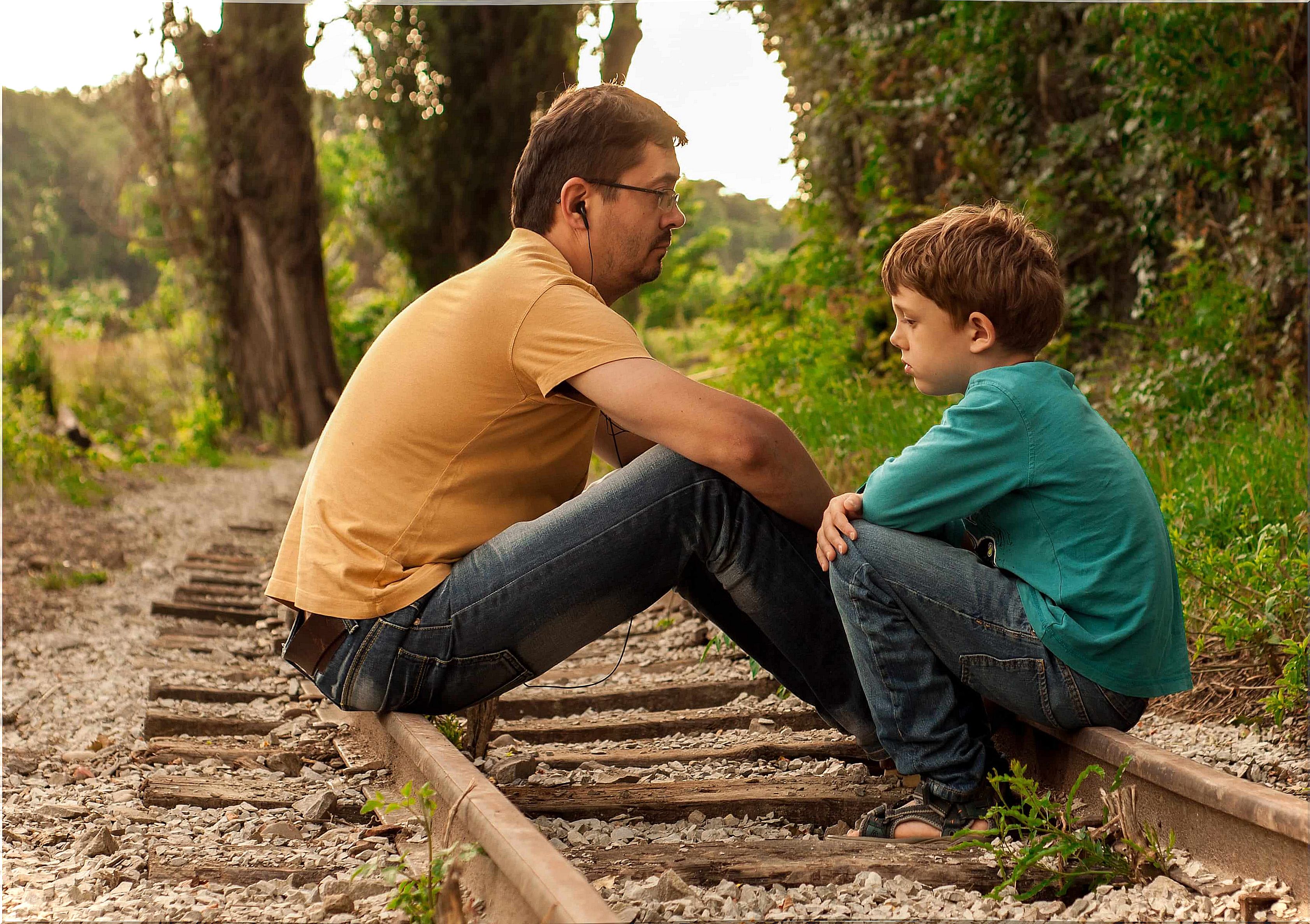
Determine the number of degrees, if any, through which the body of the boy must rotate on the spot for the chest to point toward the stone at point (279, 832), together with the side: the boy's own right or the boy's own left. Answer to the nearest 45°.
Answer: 0° — they already face it

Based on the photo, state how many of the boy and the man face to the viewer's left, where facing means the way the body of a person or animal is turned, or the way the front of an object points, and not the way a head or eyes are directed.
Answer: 1

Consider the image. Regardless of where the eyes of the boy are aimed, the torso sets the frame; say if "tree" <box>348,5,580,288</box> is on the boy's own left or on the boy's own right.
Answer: on the boy's own right

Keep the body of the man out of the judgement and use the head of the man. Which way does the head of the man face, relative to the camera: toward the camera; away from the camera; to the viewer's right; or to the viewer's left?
to the viewer's right

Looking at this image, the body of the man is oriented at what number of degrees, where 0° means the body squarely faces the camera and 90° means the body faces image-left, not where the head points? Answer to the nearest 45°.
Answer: approximately 270°

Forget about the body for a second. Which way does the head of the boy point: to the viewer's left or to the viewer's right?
to the viewer's left

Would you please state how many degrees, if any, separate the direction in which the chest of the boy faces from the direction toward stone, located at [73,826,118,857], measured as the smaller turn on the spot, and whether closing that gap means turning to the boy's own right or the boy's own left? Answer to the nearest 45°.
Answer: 0° — they already face it

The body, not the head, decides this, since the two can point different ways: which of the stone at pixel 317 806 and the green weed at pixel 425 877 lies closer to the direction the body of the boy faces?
the stone

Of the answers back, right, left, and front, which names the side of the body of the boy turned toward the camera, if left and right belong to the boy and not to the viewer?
left
